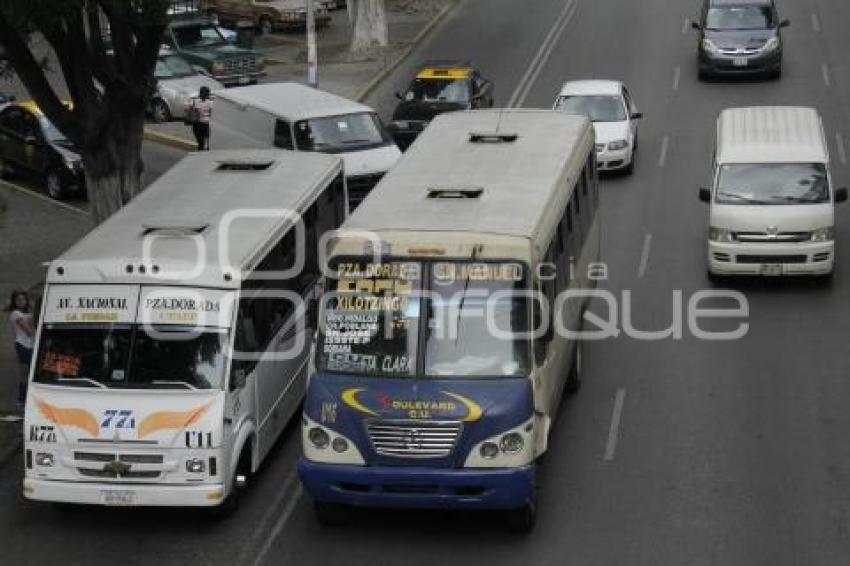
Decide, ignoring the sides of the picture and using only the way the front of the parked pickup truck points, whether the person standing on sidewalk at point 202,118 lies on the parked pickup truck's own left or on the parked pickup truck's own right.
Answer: on the parked pickup truck's own right

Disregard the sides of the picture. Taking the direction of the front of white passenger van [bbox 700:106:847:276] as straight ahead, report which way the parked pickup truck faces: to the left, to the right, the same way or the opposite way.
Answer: to the left

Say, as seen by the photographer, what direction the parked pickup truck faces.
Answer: facing the viewer and to the right of the viewer

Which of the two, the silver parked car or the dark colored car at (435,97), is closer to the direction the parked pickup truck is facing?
the dark colored car

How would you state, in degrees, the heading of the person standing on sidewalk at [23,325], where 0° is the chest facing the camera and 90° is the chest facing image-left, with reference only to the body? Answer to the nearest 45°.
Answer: approximately 315°

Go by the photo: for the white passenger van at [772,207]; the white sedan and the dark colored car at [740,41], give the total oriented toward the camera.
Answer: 3

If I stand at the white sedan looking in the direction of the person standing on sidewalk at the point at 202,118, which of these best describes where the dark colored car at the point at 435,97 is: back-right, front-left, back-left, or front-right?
front-right

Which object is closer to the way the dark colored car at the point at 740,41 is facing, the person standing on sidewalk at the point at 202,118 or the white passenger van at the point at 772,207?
the white passenger van

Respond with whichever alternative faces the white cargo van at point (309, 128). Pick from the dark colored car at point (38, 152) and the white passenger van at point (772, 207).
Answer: the dark colored car

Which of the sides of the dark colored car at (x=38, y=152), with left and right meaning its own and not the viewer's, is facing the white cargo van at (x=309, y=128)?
front

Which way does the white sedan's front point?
toward the camera

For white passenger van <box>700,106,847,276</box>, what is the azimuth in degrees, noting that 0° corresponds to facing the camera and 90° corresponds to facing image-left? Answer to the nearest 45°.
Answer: approximately 0°
